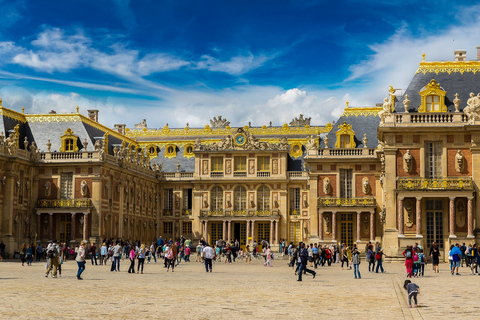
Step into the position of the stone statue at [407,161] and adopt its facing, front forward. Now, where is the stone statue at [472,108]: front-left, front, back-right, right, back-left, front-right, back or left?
left

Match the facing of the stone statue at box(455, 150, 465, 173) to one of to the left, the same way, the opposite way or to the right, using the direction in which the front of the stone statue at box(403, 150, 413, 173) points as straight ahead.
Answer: the same way

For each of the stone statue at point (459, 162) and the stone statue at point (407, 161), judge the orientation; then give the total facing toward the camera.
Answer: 2

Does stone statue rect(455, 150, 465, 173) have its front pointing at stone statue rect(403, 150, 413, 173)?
no

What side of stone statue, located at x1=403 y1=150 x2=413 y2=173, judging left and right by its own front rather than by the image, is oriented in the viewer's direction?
front

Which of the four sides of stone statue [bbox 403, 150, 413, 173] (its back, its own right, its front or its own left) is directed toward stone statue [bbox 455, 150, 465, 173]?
left
